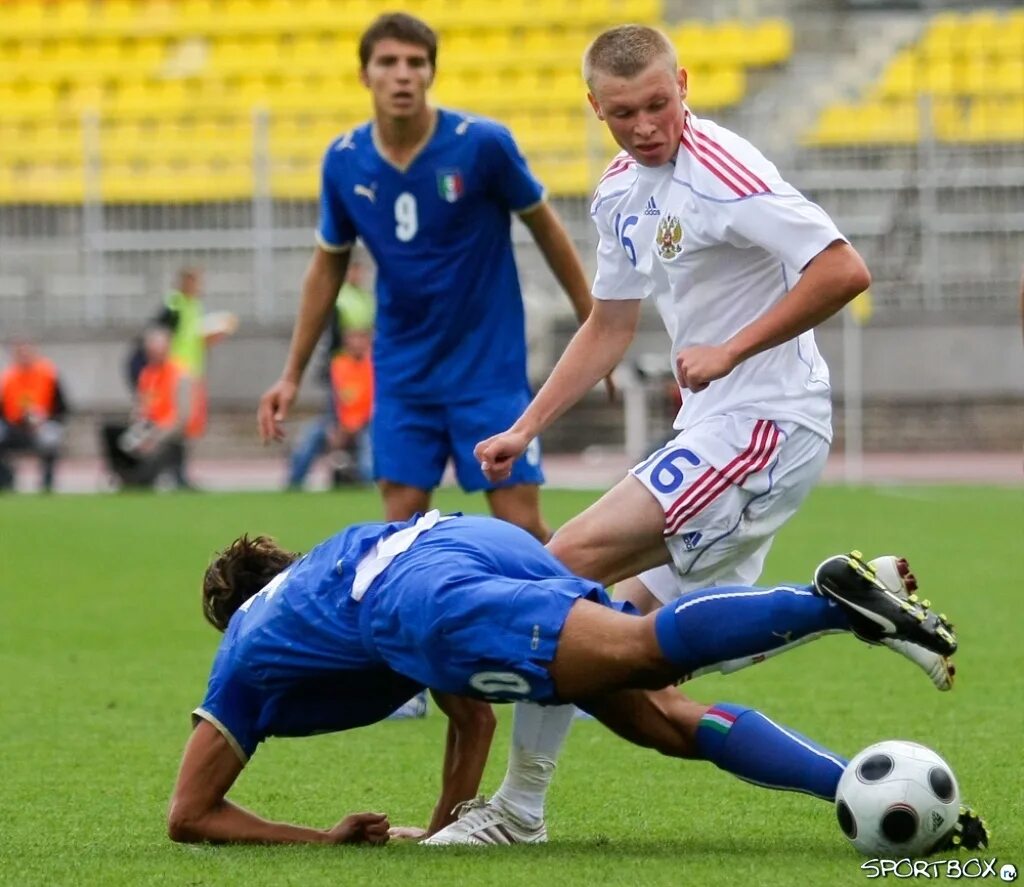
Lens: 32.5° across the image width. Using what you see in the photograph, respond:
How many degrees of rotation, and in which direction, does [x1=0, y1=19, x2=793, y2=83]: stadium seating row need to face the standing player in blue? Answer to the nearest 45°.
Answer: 0° — it already faces them

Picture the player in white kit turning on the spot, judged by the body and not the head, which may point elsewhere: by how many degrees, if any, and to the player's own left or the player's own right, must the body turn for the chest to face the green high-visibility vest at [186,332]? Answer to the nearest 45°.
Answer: approximately 135° to the player's own right

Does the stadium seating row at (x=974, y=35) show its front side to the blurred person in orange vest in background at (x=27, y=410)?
no

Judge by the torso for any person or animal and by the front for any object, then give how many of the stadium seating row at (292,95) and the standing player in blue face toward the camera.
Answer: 2

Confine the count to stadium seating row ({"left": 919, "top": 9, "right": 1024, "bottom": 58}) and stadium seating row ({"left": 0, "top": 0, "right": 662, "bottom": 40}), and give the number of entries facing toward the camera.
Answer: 2

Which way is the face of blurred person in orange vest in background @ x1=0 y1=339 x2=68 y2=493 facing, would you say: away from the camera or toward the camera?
toward the camera

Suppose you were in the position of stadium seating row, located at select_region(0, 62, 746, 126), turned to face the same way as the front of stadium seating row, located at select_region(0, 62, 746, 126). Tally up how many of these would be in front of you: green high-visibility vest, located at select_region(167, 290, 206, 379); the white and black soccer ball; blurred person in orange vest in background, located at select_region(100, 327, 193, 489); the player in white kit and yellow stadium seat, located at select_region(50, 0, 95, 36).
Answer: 4

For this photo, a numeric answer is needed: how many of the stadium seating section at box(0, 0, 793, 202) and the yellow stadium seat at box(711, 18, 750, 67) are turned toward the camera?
2

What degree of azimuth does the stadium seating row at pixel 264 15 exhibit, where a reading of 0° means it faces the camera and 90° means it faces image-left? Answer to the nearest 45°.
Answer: approximately 0°

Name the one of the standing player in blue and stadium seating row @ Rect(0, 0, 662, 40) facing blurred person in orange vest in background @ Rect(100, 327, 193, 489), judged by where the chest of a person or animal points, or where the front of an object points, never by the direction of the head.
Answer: the stadium seating row

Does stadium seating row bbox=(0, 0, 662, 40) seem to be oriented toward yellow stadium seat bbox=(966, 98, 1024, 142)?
no

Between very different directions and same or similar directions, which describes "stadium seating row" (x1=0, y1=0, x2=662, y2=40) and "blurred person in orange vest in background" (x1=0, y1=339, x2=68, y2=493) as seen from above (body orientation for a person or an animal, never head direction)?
same or similar directions

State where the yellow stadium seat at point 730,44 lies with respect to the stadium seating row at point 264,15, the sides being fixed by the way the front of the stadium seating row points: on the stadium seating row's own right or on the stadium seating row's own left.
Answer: on the stadium seating row's own left

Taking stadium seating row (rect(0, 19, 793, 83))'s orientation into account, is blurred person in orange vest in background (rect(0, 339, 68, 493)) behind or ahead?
ahead

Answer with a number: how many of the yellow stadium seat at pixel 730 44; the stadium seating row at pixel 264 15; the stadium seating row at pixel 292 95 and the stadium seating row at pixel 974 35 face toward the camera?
4

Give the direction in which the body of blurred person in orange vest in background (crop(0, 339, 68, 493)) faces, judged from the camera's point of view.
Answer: toward the camera

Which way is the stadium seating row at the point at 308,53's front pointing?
toward the camera

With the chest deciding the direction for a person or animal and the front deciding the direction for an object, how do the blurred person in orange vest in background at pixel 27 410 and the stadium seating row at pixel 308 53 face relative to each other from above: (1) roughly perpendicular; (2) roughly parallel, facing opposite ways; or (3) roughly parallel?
roughly parallel

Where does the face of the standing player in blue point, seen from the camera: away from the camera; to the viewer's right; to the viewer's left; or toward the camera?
toward the camera

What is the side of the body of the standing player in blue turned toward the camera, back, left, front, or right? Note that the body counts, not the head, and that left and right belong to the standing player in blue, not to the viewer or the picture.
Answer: front

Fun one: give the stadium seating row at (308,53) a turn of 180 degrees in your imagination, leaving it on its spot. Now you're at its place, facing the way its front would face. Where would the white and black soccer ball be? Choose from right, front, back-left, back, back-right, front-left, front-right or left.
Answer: back

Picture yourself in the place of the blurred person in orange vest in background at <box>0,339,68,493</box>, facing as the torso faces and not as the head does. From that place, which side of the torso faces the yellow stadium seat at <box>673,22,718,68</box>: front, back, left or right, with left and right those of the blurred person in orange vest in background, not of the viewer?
back
